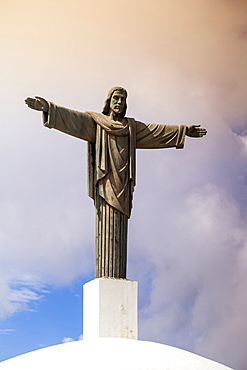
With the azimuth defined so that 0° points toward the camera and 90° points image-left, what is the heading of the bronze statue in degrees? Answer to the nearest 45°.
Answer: approximately 315°
